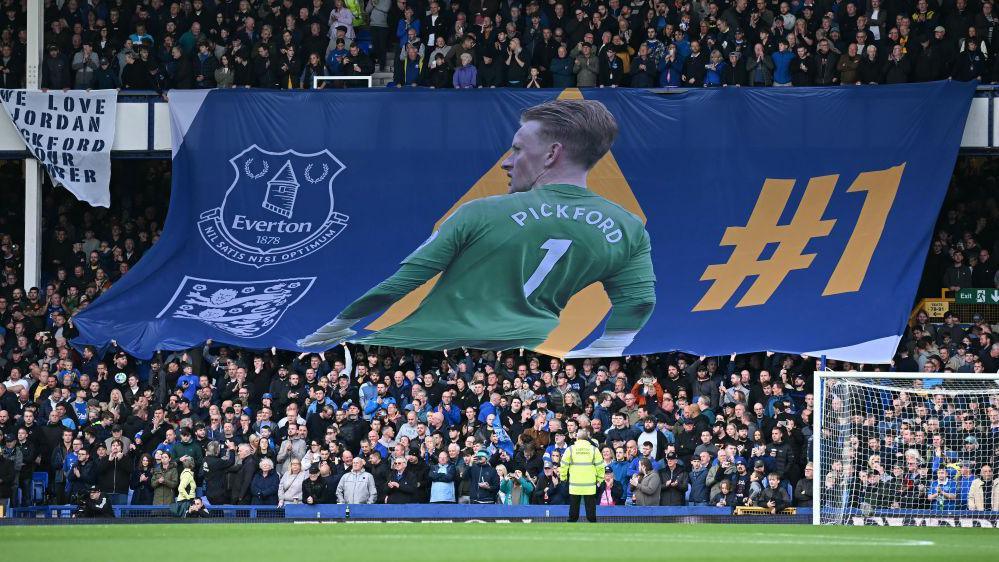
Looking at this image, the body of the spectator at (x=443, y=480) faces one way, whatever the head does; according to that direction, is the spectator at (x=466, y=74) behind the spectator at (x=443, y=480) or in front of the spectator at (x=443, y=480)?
behind

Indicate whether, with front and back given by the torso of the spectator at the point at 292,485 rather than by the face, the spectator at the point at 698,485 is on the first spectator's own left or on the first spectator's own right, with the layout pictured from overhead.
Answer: on the first spectator's own left

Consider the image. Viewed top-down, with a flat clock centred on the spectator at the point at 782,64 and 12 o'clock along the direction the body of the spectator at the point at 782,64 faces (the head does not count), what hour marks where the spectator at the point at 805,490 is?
the spectator at the point at 805,490 is roughly at 12 o'clock from the spectator at the point at 782,64.

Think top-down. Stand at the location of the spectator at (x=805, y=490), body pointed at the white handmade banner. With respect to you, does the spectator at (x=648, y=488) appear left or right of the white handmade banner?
left

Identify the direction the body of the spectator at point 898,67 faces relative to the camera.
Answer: toward the camera

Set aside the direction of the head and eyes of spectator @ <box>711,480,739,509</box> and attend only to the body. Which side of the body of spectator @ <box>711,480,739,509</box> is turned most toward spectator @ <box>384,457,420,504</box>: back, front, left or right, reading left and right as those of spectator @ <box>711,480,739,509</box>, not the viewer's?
right

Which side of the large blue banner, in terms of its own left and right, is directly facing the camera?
front

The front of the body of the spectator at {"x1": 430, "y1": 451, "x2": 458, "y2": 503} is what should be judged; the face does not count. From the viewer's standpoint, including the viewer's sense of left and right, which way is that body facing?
facing the viewer

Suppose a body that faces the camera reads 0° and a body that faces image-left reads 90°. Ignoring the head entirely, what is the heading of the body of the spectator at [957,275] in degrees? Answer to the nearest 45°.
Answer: approximately 0°

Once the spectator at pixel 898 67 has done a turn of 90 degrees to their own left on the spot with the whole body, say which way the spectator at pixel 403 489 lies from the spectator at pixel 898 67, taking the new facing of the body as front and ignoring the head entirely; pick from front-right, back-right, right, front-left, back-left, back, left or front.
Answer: back-right
